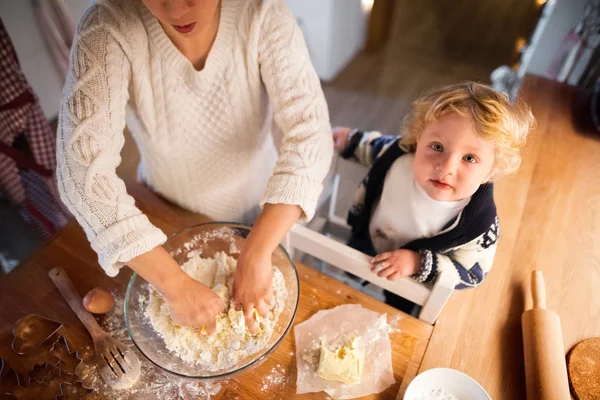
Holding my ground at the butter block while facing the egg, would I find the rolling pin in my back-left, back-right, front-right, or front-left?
back-right

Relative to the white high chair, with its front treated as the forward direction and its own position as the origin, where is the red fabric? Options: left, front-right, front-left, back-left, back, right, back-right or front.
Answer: front-right

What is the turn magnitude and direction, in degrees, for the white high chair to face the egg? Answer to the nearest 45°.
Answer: approximately 45° to its right

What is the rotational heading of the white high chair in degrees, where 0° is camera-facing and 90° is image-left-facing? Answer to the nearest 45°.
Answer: approximately 45°
